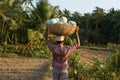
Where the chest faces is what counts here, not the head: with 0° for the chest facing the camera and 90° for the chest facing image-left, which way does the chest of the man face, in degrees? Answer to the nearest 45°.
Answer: approximately 180°
